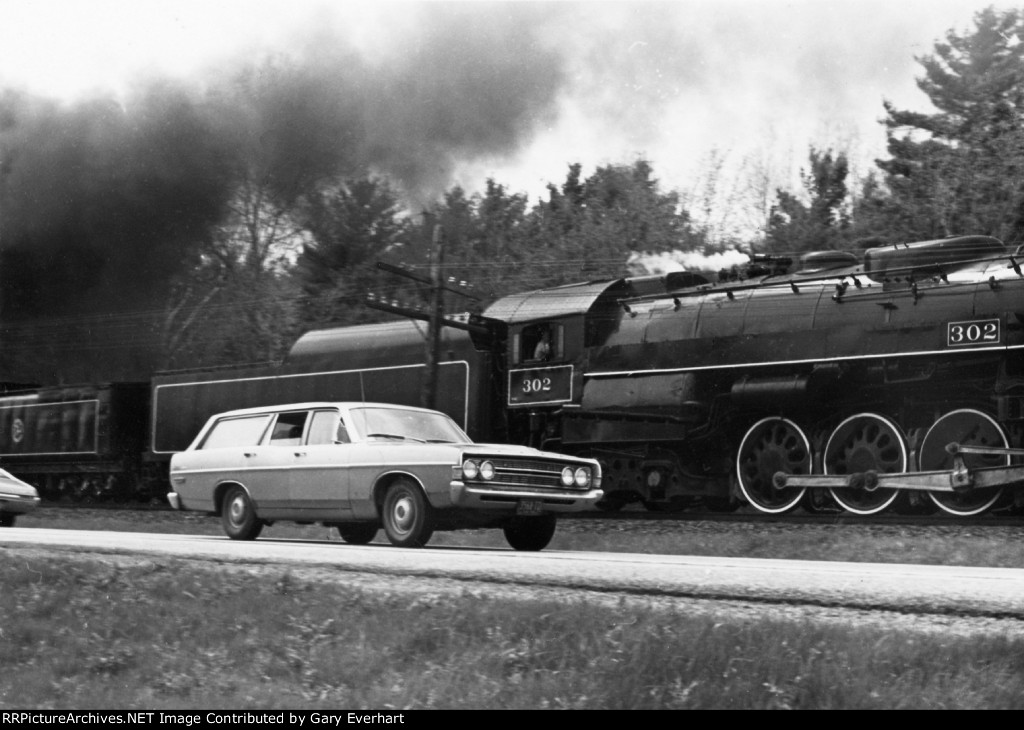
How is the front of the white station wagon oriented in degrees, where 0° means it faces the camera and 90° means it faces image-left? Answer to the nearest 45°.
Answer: approximately 315°
